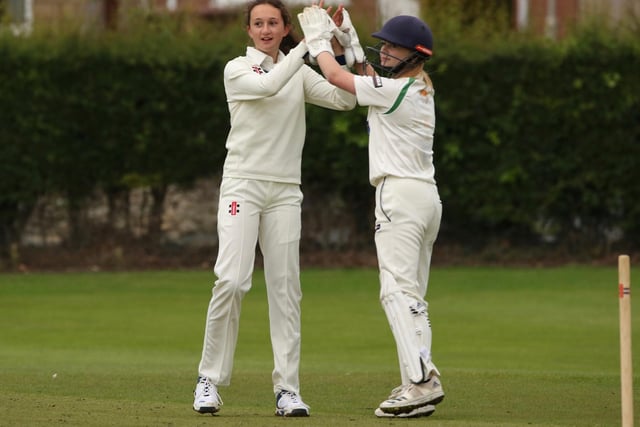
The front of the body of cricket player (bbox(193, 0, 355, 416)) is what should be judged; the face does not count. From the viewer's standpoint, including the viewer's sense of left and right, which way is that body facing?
facing the viewer

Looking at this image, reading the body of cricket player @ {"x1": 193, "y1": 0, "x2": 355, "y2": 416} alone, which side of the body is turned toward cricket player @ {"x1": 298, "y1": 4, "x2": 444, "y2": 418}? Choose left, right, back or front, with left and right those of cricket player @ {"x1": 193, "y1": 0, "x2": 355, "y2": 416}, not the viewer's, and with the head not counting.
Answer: left
